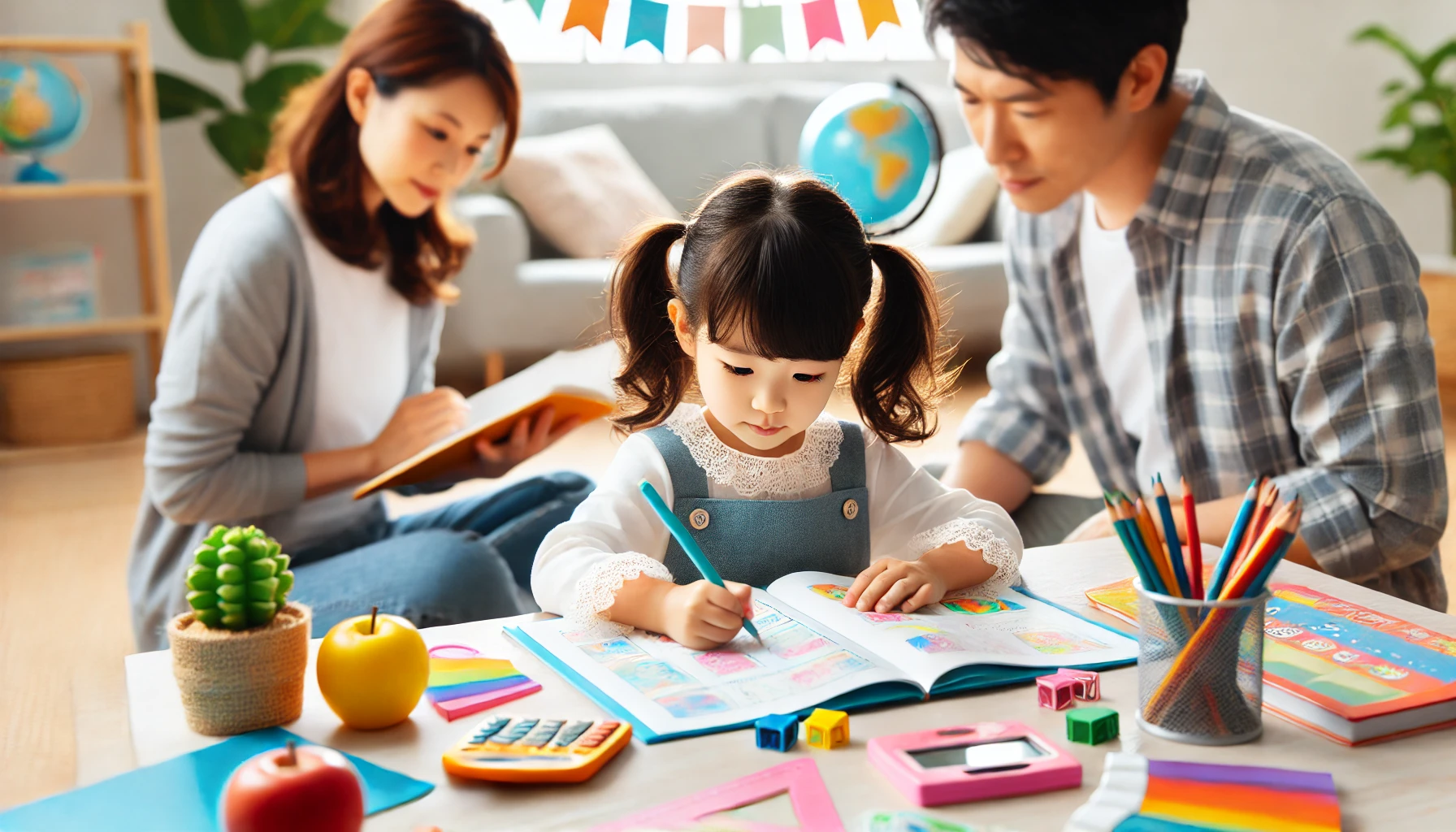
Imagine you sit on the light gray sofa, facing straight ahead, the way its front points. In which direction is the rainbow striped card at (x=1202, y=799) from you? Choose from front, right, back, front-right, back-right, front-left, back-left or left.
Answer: front

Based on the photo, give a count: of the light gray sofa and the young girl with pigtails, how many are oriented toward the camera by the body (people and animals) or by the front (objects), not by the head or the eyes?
2

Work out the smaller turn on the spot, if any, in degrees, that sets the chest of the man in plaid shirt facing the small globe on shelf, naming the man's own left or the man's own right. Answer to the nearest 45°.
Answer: approximately 90° to the man's own right

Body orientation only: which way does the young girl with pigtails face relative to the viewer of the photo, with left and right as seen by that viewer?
facing the viewer

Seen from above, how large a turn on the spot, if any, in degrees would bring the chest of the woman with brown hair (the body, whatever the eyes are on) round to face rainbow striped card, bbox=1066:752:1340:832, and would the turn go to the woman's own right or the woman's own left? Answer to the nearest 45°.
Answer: approximately 45° to the woman's own right

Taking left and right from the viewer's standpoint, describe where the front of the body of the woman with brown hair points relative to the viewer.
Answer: facing the viewer and to the right of the viewer

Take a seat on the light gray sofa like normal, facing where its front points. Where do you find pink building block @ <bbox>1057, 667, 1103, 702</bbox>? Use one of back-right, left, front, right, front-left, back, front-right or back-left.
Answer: front

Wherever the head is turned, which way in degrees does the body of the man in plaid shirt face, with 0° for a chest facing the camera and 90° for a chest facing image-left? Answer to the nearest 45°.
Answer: approximately 45°

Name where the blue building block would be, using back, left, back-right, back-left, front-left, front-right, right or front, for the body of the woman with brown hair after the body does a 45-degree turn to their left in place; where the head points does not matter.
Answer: right

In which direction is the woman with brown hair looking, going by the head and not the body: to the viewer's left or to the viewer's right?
to the viewer's right

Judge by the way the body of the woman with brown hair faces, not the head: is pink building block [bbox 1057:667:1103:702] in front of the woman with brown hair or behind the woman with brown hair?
in front

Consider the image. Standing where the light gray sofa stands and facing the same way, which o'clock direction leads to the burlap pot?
The burlap pot is roughly at 12 o'clock from the light gray sofa.

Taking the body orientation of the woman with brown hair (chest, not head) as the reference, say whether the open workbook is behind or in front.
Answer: in front
